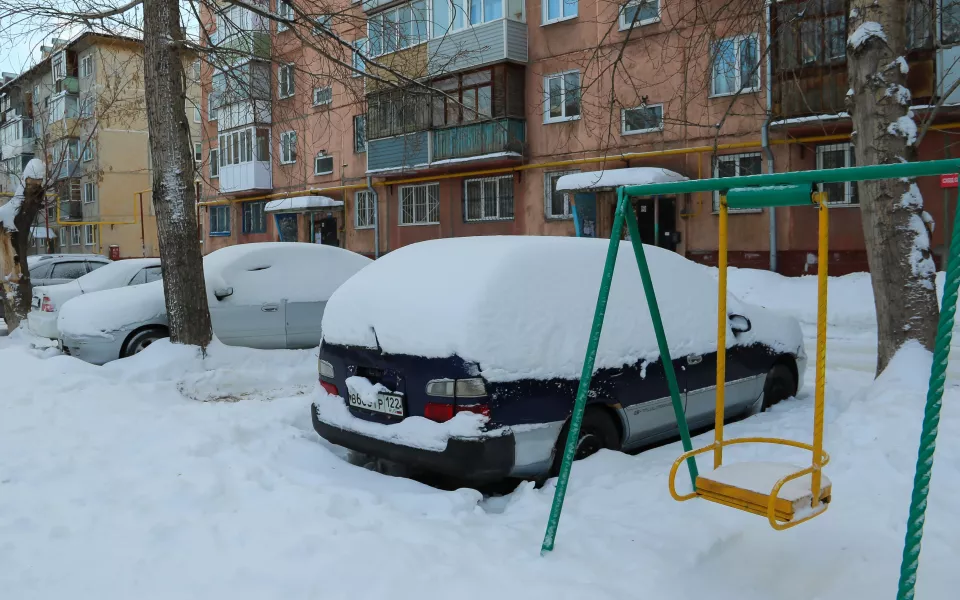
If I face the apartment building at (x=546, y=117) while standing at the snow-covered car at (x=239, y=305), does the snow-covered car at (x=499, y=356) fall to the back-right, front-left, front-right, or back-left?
back-right

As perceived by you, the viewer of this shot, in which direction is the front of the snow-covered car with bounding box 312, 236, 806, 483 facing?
facing away from the viewer and to the right of the viewer

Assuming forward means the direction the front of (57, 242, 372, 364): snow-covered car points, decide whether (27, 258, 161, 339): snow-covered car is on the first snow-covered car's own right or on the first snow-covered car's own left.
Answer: on the first snow-covered car's own right

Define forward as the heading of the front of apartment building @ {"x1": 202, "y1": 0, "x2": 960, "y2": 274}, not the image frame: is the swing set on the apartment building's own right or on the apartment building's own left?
on the apartment building's own left

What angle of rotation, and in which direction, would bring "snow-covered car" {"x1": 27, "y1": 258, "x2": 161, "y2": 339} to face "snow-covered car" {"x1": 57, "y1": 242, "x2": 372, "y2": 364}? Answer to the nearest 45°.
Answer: approximately 90° to its right

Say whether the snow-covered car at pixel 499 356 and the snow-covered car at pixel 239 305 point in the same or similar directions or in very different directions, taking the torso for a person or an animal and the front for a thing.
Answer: very different directions

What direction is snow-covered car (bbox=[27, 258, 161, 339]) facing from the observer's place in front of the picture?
facing away from the viewer and to the right of the viewer

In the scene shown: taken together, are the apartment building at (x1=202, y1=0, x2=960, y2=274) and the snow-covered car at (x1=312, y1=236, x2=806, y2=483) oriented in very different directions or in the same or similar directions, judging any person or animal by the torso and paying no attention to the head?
very different directions

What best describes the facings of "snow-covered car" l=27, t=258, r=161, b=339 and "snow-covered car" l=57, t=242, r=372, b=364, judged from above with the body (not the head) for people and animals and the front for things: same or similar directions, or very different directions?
very different directions
